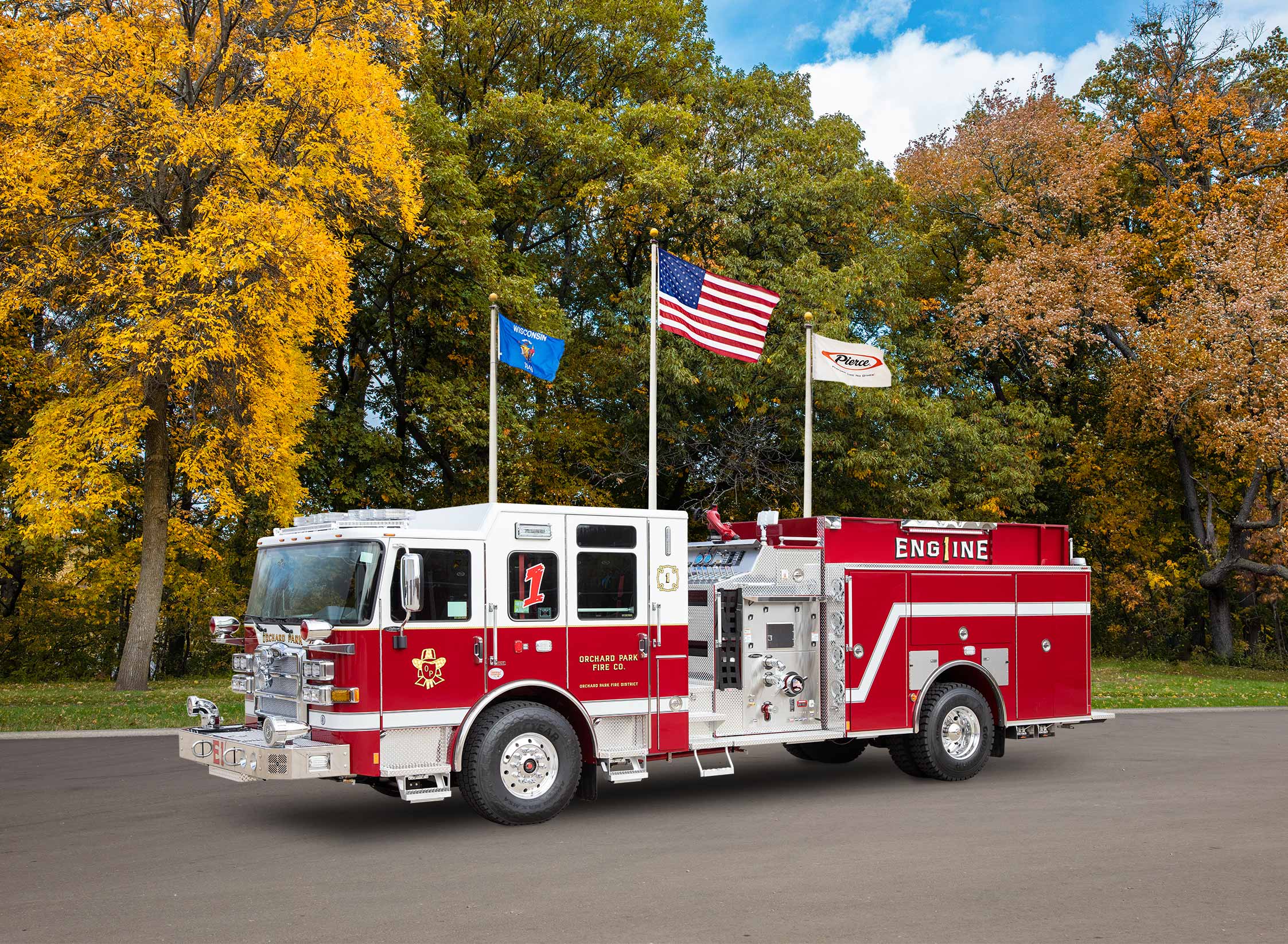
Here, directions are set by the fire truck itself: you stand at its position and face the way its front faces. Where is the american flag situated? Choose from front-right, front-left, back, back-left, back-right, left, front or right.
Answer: back-right

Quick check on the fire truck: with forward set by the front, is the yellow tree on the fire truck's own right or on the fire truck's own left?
on the fire truck's own right

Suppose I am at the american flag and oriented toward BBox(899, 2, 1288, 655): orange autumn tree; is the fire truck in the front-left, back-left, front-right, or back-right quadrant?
back-right

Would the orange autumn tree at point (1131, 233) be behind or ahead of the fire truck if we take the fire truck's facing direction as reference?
behind

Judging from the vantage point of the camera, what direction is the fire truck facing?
facing the viewer and to the left of the viewer
